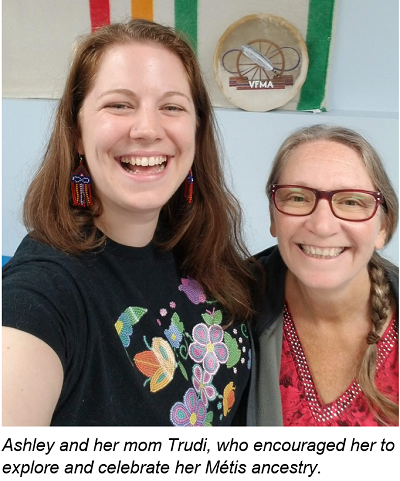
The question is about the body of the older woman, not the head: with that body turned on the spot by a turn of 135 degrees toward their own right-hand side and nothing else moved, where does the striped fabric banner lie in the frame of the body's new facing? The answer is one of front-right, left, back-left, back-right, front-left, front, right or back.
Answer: front

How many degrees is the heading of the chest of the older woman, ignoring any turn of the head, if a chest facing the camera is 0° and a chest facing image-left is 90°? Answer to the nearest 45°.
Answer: approximately 0°
